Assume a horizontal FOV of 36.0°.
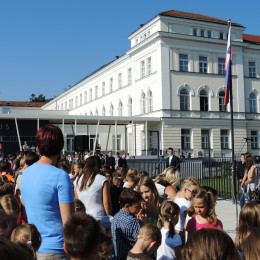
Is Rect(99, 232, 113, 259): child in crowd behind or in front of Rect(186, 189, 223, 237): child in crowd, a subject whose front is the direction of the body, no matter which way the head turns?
in front

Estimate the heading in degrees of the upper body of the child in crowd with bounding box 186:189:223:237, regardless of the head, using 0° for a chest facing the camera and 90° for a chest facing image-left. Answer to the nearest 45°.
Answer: approximately 45°

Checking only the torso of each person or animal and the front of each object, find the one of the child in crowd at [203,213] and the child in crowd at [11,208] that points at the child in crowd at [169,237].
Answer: the child in crowd at [203,213]

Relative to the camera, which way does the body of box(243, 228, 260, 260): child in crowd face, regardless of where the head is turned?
away from the camera

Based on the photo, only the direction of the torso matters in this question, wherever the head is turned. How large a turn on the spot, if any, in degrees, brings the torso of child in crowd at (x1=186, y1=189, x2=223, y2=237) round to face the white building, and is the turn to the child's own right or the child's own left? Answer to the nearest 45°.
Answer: approximately 135° to the child's own right

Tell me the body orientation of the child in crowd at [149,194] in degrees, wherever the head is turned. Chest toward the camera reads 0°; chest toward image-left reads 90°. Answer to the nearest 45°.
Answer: approximately 45°

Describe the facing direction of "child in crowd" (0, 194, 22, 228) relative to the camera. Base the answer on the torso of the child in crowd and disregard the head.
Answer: away from the camera

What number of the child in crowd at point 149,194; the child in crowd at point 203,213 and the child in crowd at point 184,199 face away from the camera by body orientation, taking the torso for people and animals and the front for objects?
0
